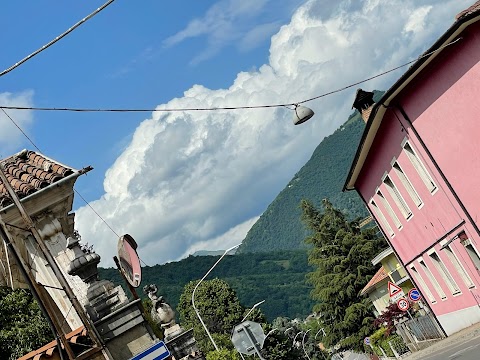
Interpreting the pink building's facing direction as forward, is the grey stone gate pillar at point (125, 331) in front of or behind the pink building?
in front

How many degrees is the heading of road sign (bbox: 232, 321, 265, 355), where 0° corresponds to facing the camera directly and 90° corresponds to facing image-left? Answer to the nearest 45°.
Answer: approximately 180°

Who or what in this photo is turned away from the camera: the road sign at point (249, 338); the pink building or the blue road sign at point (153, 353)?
the road sign

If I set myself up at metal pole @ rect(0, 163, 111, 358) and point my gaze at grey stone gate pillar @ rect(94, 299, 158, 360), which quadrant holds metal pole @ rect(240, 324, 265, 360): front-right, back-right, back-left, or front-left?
front-right

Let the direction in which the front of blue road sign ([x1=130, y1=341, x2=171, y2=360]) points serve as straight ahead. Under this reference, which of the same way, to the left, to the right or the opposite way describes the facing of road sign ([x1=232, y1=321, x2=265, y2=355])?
the opposite way

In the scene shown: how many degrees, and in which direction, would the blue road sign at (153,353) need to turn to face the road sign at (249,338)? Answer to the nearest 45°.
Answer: approximately 135° to its left

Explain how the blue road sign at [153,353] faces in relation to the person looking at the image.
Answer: facing the viewer

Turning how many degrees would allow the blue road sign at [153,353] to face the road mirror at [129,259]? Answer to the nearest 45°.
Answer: approximately 180°

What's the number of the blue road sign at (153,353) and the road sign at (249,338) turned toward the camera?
1

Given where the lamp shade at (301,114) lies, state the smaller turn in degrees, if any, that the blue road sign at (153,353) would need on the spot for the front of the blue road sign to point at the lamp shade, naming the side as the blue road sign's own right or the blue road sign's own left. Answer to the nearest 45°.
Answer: approximately 135° to the blue road sign's own left

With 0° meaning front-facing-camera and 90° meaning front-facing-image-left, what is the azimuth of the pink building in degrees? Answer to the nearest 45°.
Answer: approximately 45°

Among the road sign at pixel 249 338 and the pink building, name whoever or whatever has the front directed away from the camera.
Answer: the road sign

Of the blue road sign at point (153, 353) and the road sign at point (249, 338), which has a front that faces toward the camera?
the blue road sign

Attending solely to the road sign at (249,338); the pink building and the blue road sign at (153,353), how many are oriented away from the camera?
1

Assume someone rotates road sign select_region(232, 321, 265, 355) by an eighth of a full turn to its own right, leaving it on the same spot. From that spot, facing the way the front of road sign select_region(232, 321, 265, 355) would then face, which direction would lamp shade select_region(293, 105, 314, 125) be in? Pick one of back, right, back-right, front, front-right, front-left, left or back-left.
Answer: front
